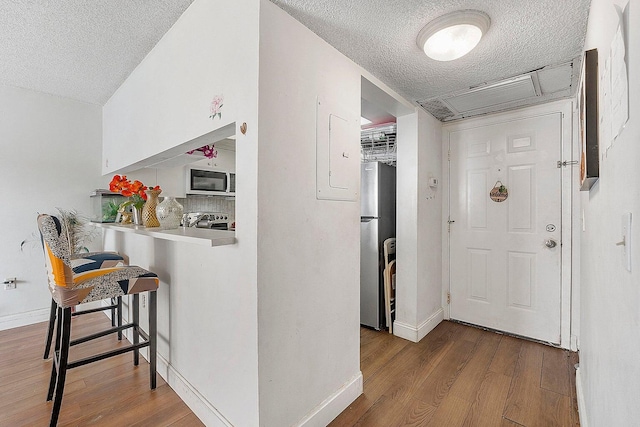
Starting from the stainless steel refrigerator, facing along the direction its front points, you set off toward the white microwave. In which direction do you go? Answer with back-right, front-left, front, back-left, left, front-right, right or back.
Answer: front-right

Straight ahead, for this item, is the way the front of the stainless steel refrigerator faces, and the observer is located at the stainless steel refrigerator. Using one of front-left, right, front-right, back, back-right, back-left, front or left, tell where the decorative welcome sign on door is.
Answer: back-left

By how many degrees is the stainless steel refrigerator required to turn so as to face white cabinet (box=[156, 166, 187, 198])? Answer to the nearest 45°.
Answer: approximately 45° to its right

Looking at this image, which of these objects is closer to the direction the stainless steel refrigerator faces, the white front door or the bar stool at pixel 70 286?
the bar stool

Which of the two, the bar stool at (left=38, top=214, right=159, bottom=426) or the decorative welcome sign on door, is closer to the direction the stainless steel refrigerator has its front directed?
the bar stool

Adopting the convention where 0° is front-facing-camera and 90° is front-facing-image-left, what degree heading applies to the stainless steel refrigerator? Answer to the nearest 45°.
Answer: approximately 45°

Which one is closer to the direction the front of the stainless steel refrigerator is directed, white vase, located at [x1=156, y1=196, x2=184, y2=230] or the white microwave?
the white vase

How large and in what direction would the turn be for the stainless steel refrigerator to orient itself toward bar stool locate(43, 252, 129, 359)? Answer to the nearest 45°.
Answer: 0° — it already faces it

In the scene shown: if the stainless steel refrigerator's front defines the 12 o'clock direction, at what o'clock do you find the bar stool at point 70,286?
The bar stool is roughly at 12 o'clock from the stainless steel refrigerator.

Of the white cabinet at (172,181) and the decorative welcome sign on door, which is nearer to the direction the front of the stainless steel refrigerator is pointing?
the white cabinet
